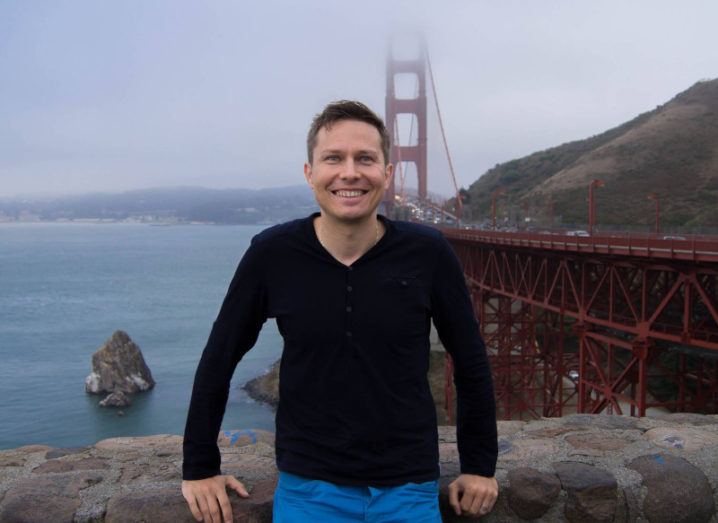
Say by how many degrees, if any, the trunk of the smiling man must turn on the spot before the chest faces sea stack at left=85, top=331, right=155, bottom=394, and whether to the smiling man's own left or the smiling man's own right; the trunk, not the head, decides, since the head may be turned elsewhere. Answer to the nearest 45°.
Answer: approximately 180°

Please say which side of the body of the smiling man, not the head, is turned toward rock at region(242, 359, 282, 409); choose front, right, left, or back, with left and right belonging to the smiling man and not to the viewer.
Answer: back

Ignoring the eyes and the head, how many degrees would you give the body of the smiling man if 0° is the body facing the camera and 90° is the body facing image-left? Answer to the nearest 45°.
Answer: approximately 0°

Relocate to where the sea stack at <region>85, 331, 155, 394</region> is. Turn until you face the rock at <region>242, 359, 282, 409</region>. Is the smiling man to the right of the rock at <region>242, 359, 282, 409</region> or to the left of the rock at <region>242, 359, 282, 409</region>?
right

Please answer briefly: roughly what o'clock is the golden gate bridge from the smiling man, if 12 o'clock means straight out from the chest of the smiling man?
The golden gate bridge is roughly at 7 o'clock from the smiling man.

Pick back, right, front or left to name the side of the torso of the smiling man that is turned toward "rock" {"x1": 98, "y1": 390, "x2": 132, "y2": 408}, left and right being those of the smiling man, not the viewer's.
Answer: back
